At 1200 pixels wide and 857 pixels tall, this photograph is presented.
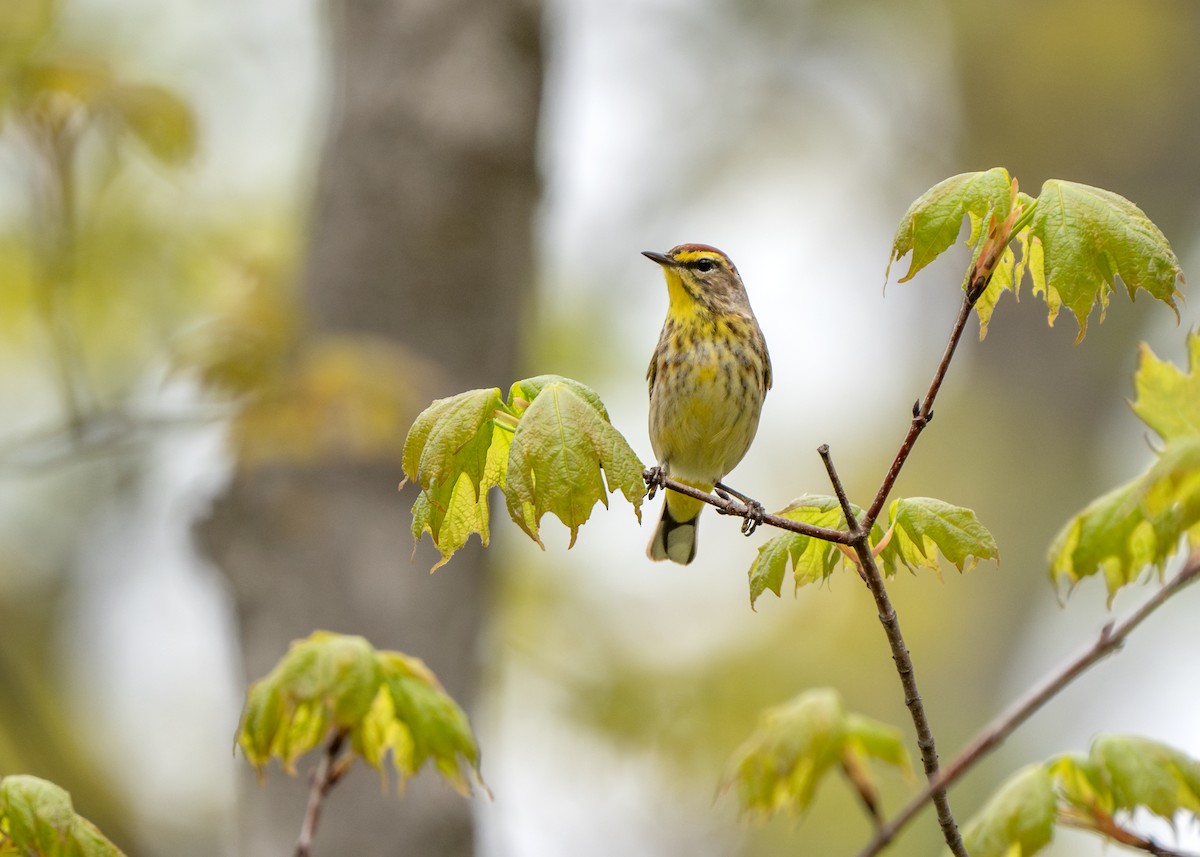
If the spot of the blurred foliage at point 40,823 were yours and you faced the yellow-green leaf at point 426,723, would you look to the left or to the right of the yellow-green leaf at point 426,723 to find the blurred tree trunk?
left

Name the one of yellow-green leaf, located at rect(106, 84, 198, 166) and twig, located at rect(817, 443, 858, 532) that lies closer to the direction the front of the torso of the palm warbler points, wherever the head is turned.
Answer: the twig

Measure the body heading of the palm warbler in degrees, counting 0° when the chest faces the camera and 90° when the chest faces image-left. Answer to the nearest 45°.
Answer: approximately 0°
